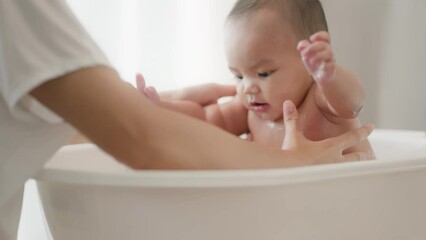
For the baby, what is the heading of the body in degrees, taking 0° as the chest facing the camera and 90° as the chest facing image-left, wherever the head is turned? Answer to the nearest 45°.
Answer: approximately 45°

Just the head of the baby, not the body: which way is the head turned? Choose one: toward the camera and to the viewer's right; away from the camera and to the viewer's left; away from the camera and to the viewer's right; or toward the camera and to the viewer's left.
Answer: toward the camera and to the viewer's left
